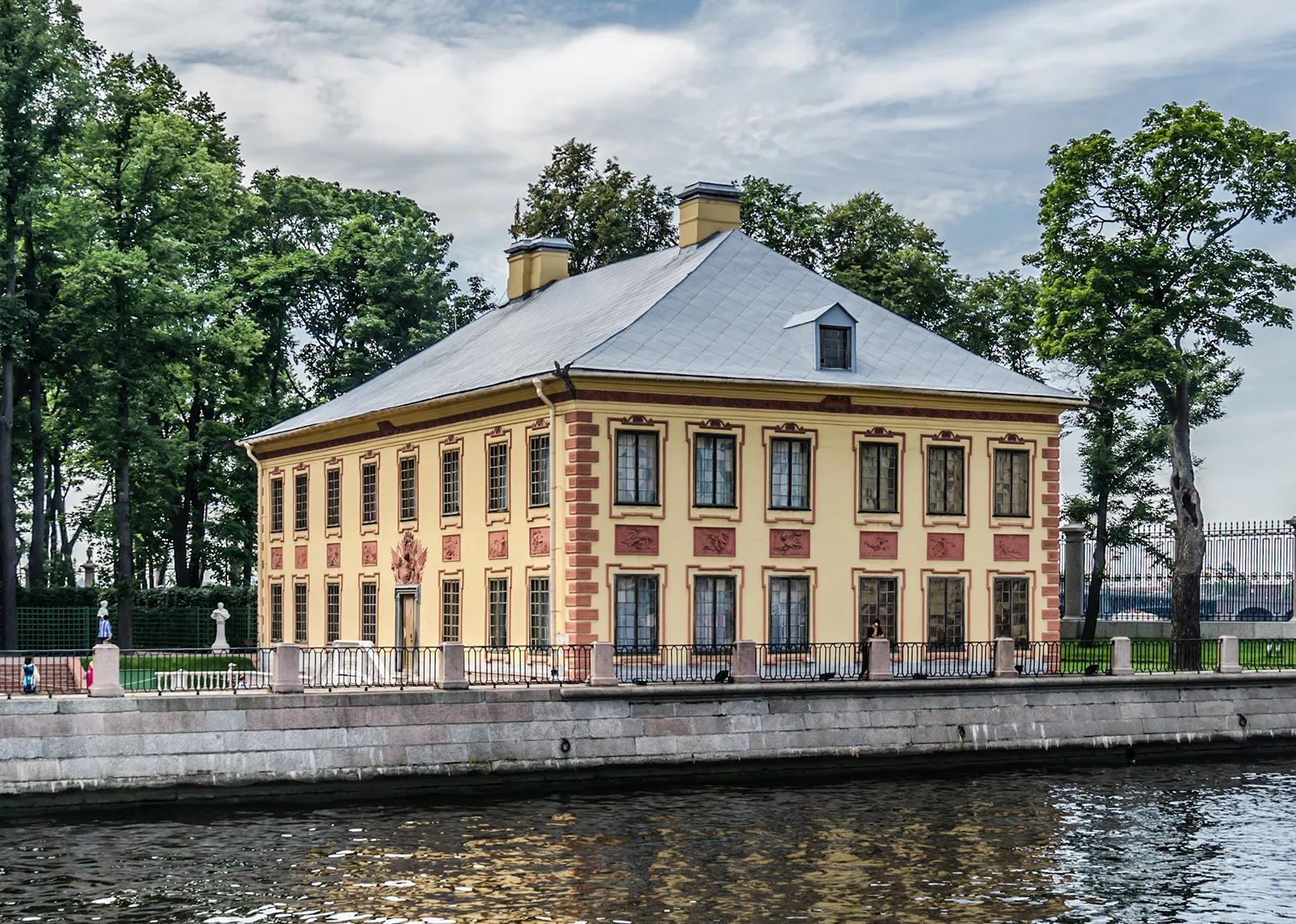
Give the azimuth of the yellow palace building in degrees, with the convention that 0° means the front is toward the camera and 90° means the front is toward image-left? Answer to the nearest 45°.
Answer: approximately 45°

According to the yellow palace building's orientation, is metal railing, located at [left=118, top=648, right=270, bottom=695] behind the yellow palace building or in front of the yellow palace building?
in front

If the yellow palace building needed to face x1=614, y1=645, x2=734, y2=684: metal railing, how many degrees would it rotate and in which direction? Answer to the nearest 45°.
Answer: approximately 45° to its left

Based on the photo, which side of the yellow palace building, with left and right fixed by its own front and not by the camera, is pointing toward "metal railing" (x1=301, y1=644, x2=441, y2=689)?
front
